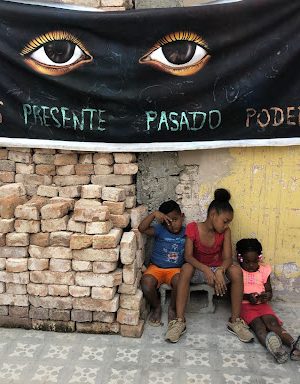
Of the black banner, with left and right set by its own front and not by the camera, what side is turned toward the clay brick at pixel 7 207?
right

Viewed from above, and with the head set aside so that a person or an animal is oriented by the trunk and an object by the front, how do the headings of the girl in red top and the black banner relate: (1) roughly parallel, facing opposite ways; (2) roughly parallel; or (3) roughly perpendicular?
roughly parallel

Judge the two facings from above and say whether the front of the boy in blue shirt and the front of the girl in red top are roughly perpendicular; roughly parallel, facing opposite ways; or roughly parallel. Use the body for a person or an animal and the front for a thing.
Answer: roughly parallel

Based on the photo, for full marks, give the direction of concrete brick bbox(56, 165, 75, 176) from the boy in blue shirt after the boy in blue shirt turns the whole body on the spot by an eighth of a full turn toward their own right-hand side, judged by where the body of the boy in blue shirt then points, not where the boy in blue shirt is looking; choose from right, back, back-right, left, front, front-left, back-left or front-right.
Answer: front-right

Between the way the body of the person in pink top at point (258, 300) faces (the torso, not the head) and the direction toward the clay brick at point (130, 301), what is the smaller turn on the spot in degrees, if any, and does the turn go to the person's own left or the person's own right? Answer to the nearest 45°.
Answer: approximately 90° to the person's own right

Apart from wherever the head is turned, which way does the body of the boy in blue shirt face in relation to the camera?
toward the camera

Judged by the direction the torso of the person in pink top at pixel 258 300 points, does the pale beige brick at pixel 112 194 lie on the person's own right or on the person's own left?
on the person's own right

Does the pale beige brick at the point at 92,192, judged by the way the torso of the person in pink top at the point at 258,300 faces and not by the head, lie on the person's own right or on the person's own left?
on the person's own right

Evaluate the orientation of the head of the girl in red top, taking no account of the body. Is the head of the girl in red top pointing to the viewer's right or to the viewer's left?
to the viewer's right

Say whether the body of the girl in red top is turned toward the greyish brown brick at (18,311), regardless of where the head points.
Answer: no

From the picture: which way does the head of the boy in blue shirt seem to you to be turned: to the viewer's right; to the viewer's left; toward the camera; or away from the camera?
toward the camera

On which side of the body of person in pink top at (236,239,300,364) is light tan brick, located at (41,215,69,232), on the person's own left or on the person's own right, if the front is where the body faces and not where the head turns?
on the person's own right

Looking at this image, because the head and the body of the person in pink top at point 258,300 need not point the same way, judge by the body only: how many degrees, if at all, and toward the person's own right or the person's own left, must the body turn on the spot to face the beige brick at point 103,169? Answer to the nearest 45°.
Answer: approximately 135° to the person's own right

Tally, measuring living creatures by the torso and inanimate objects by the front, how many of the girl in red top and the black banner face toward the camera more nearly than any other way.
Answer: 2
